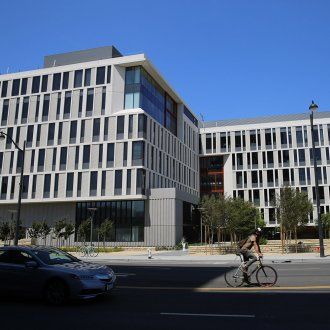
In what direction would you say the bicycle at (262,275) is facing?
to the viewer's right

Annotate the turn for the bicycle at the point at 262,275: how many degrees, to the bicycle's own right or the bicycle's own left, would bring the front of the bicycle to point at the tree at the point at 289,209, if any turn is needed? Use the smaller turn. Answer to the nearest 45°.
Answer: approximately 90° to the bicycle's own left

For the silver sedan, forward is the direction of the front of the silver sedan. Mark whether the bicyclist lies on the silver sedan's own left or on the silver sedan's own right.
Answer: on the silver sedan's own left

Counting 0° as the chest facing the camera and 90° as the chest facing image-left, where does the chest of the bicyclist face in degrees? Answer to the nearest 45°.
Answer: approximately 270°

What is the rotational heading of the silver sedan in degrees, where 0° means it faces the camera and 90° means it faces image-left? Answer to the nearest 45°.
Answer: approximately 315°

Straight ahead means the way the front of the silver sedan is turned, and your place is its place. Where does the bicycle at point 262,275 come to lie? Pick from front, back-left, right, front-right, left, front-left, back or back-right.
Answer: front-left

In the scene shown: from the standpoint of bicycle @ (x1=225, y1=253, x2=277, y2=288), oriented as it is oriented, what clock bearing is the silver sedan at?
The silver sedan is roughly at 5 o'clock from the bicycle.

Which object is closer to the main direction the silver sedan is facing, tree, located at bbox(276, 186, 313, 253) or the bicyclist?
the bicyclist

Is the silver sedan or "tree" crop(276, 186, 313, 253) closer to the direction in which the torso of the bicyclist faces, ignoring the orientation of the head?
the tree

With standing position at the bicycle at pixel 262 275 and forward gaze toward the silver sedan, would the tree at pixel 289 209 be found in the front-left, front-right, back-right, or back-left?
back-right
